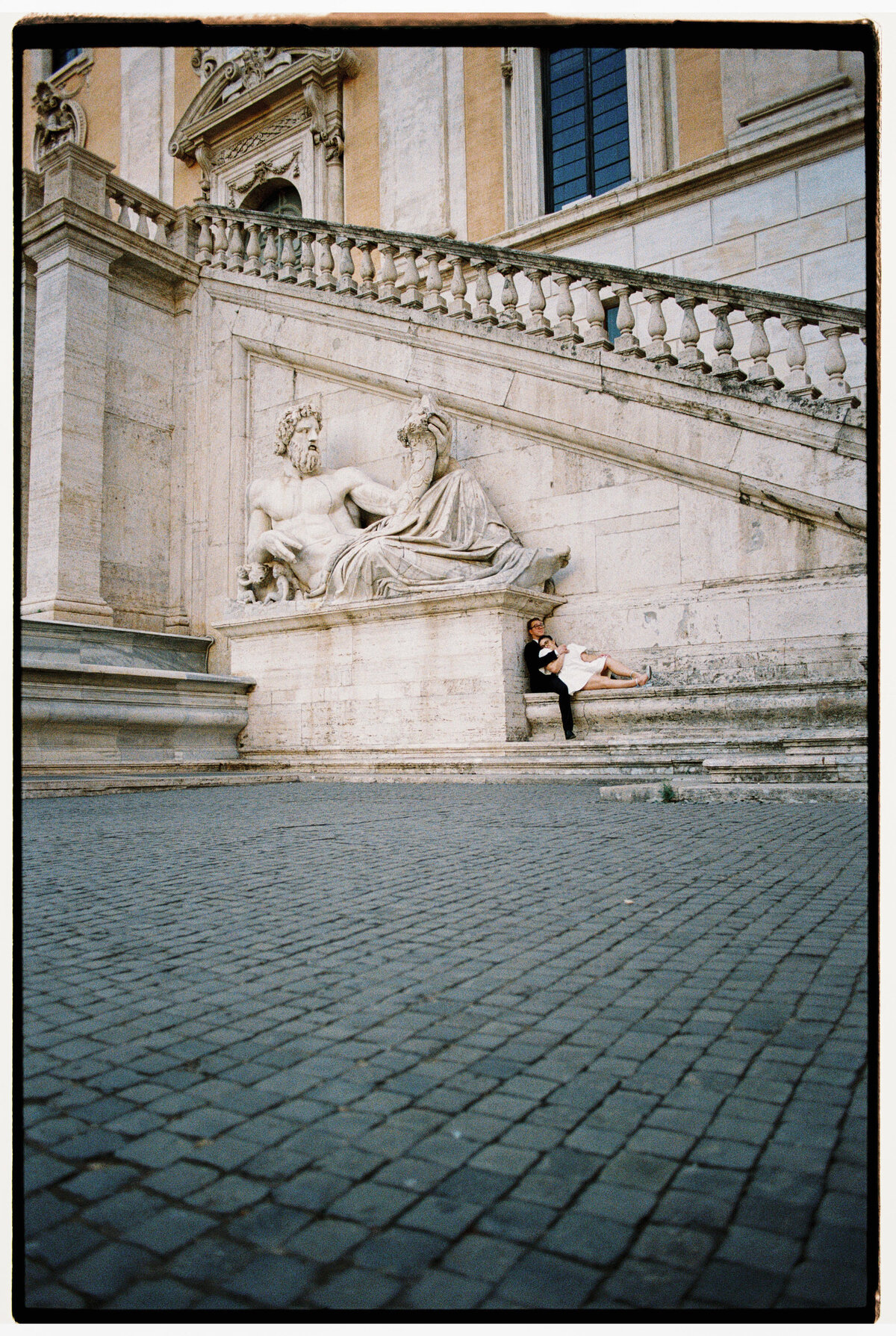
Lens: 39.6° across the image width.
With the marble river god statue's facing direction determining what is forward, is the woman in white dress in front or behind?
in front

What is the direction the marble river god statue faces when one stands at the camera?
facing the viewer and to the right of the viewer

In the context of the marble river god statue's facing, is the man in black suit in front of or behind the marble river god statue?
in front
